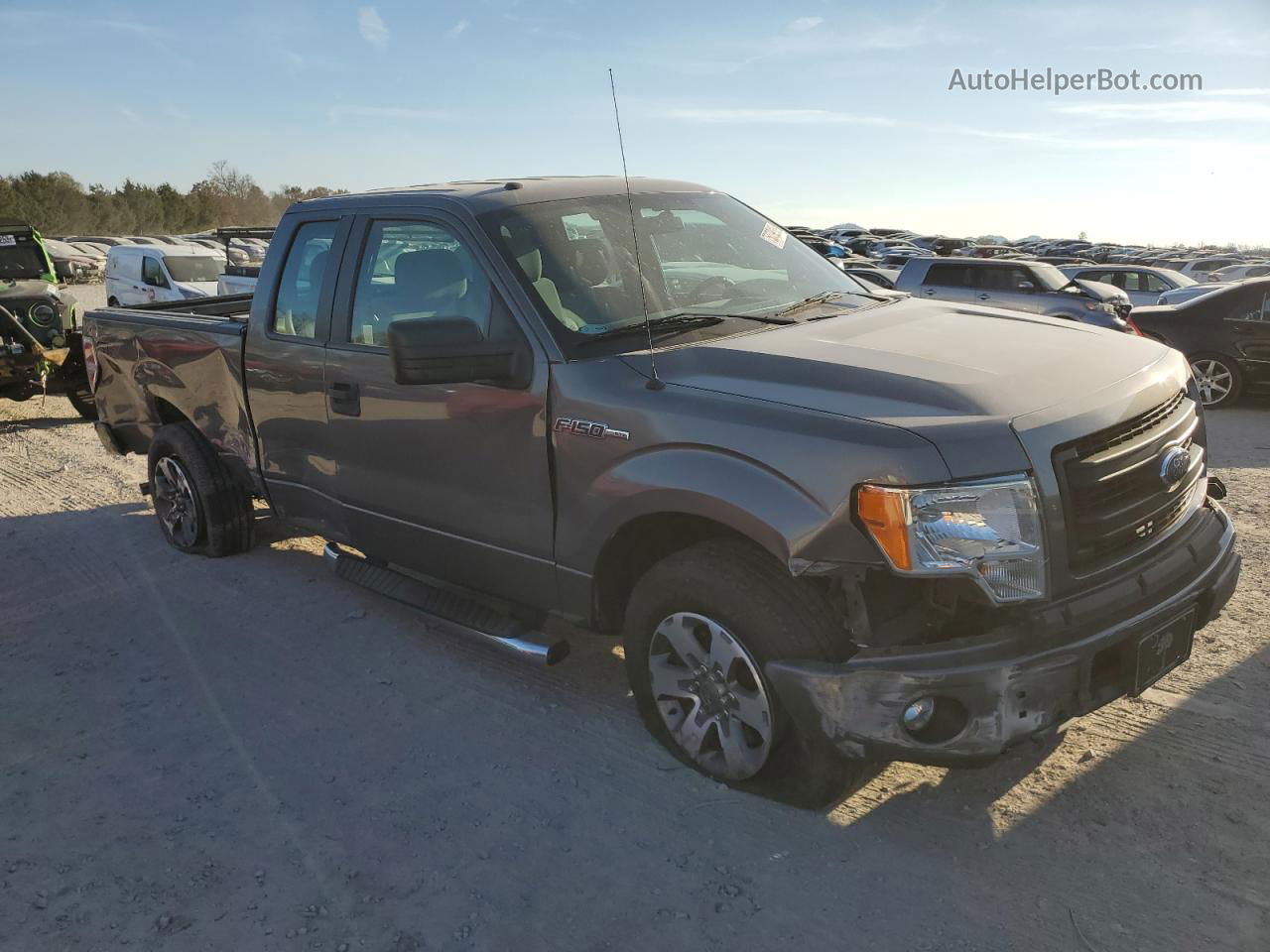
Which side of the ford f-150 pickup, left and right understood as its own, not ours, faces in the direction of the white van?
back

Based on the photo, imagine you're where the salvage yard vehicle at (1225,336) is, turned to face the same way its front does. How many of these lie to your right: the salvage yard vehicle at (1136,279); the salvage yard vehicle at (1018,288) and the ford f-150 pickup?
1

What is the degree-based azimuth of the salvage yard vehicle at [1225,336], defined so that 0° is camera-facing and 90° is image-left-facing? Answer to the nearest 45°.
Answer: approximately 270°

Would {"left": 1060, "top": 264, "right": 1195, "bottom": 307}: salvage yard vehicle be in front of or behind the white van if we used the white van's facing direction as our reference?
in front

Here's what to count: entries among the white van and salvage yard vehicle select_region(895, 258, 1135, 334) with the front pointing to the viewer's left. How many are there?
0
